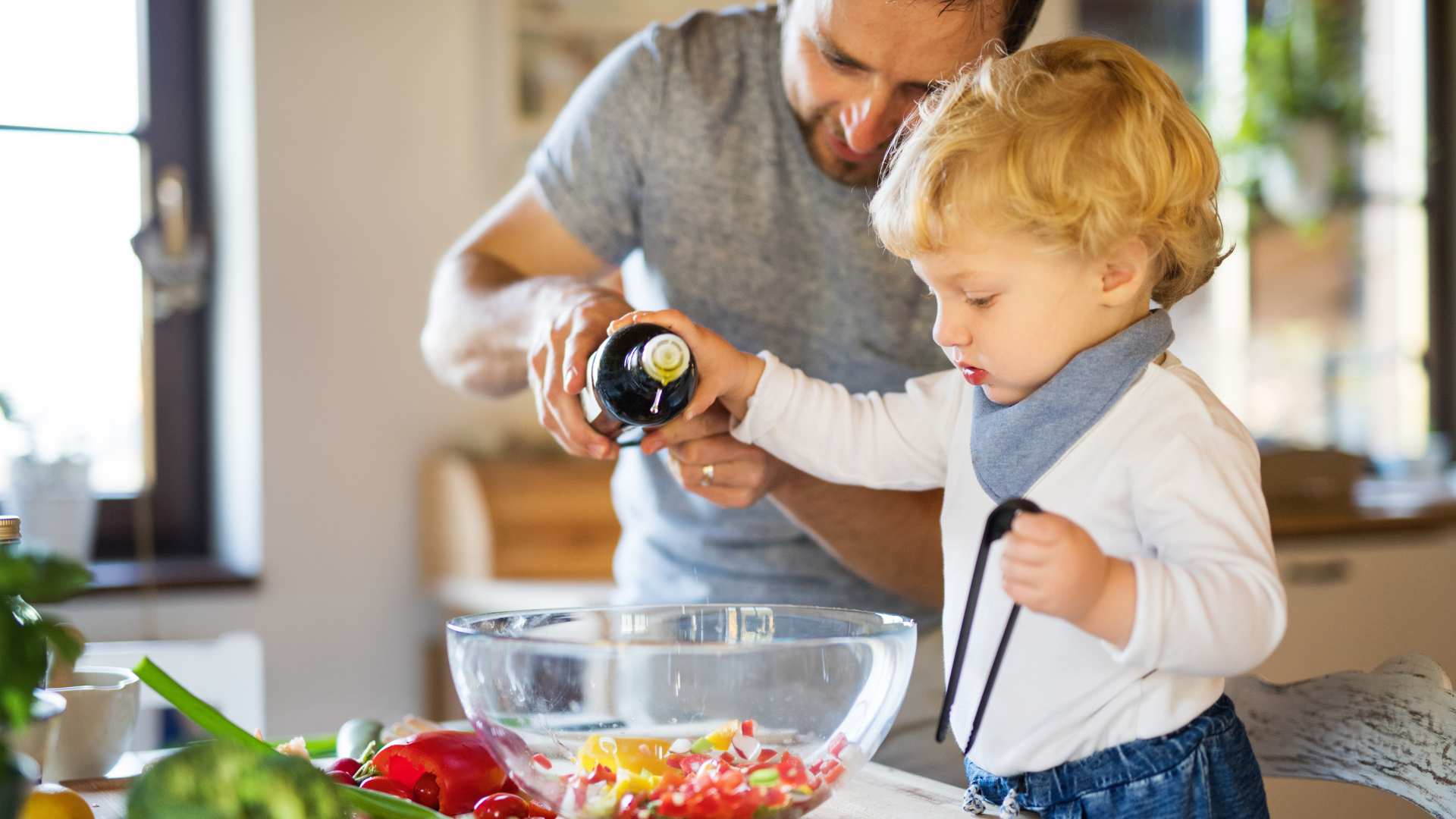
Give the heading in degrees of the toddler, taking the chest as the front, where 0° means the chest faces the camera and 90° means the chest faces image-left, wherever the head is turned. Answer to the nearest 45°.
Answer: approximately 45°

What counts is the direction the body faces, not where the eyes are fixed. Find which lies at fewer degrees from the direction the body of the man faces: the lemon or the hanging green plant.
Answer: the lemon

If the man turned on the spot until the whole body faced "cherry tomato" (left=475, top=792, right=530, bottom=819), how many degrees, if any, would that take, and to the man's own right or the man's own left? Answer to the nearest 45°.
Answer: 0° — they already face it

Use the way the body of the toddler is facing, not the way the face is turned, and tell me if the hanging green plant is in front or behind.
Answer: behind

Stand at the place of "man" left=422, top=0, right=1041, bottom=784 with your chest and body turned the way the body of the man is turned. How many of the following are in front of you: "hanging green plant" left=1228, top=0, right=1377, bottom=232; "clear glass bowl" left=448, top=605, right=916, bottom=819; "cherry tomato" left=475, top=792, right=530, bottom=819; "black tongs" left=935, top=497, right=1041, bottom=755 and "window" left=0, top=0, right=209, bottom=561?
3

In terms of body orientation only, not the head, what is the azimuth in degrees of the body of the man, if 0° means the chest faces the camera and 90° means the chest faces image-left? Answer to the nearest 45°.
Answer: approximately 0°
